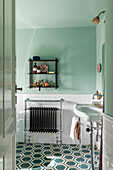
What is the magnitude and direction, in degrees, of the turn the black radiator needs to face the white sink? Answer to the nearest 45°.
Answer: approximately 45° to its left

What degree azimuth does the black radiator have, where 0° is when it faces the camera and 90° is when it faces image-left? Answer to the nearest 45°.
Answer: approximately 0°

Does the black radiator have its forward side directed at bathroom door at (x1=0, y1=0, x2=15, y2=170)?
yes
